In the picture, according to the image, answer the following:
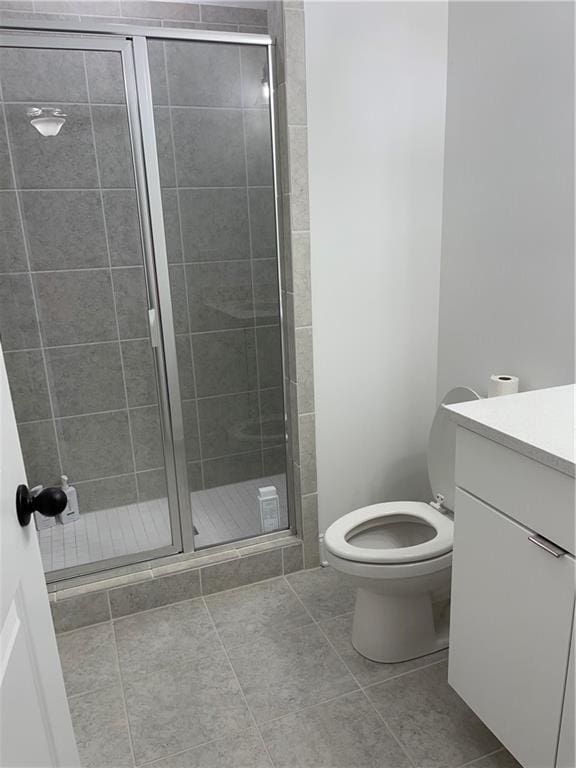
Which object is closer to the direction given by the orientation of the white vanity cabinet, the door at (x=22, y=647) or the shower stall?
the door

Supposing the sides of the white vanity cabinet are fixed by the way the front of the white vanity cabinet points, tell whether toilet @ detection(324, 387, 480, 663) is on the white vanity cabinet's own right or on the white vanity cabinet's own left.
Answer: on the white vanity cabinet's own right

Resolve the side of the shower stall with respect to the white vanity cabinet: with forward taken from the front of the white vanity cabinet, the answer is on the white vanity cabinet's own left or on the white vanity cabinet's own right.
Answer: on the white vanity cabinet's own right

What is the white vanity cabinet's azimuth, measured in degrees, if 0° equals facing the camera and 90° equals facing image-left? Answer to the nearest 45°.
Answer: approximately 45°

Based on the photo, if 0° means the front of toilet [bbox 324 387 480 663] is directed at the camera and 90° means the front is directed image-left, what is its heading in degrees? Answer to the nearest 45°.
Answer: approximately 45°

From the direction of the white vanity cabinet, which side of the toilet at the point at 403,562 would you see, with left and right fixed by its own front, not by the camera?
left

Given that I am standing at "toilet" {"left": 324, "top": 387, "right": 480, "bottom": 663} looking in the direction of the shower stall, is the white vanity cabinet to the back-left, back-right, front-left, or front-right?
back-left
